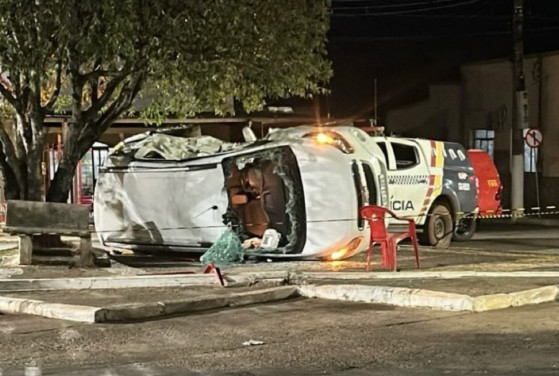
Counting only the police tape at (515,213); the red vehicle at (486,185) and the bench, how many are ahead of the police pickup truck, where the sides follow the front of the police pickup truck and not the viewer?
1

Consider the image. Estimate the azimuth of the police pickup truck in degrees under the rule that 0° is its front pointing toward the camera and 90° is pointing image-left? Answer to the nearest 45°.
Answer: approximately 45°

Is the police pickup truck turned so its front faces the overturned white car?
yes

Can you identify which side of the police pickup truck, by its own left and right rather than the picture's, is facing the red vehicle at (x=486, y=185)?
back

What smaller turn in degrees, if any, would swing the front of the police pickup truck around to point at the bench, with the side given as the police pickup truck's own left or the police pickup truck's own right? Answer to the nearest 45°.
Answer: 0° — it already faces it

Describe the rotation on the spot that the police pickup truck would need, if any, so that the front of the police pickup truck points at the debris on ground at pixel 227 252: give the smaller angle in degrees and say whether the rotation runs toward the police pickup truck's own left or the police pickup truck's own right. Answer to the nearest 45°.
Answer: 0° — it already faces it

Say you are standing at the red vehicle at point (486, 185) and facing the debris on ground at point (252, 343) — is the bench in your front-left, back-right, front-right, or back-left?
front-right

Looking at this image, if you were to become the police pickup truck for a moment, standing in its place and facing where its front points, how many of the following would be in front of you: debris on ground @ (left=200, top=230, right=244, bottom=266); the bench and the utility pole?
2

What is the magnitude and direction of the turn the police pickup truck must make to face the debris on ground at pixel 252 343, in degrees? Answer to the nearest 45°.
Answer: approximately 45° to its left
